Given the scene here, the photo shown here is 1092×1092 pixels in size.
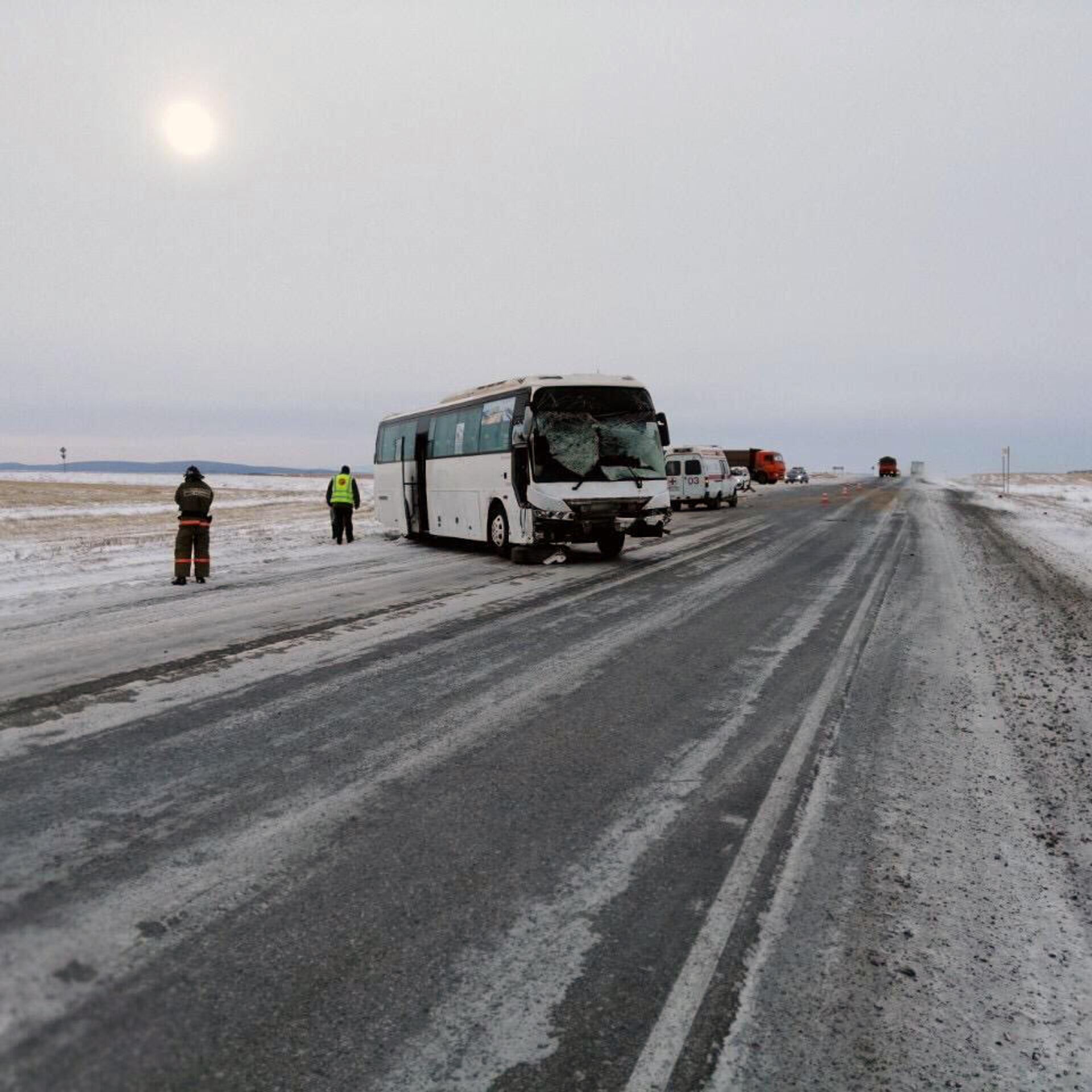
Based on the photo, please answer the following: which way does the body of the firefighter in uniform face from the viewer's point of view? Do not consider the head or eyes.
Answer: away from the camera

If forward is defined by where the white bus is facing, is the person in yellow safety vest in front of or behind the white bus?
behind

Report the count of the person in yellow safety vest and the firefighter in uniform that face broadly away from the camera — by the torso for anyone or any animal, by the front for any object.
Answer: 2

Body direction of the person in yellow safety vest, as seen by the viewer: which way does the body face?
away from the camera

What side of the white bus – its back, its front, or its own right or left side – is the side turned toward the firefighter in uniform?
right

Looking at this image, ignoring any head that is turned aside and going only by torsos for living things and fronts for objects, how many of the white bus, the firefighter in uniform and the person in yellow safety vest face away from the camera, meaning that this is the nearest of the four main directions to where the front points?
2

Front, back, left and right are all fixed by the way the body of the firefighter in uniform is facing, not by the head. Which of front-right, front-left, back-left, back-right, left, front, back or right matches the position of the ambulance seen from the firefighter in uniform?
front-right

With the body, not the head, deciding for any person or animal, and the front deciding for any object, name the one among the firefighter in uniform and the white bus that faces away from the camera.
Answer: the firefighter in uniform

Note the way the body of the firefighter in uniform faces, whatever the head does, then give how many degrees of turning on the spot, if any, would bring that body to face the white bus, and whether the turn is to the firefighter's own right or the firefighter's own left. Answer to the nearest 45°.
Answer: approximately 90° to the firefighter's own right

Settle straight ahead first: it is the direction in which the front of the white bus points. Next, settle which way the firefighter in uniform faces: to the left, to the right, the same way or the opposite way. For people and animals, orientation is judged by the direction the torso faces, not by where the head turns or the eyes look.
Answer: the opposite way

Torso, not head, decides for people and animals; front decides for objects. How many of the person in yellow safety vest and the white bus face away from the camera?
1
